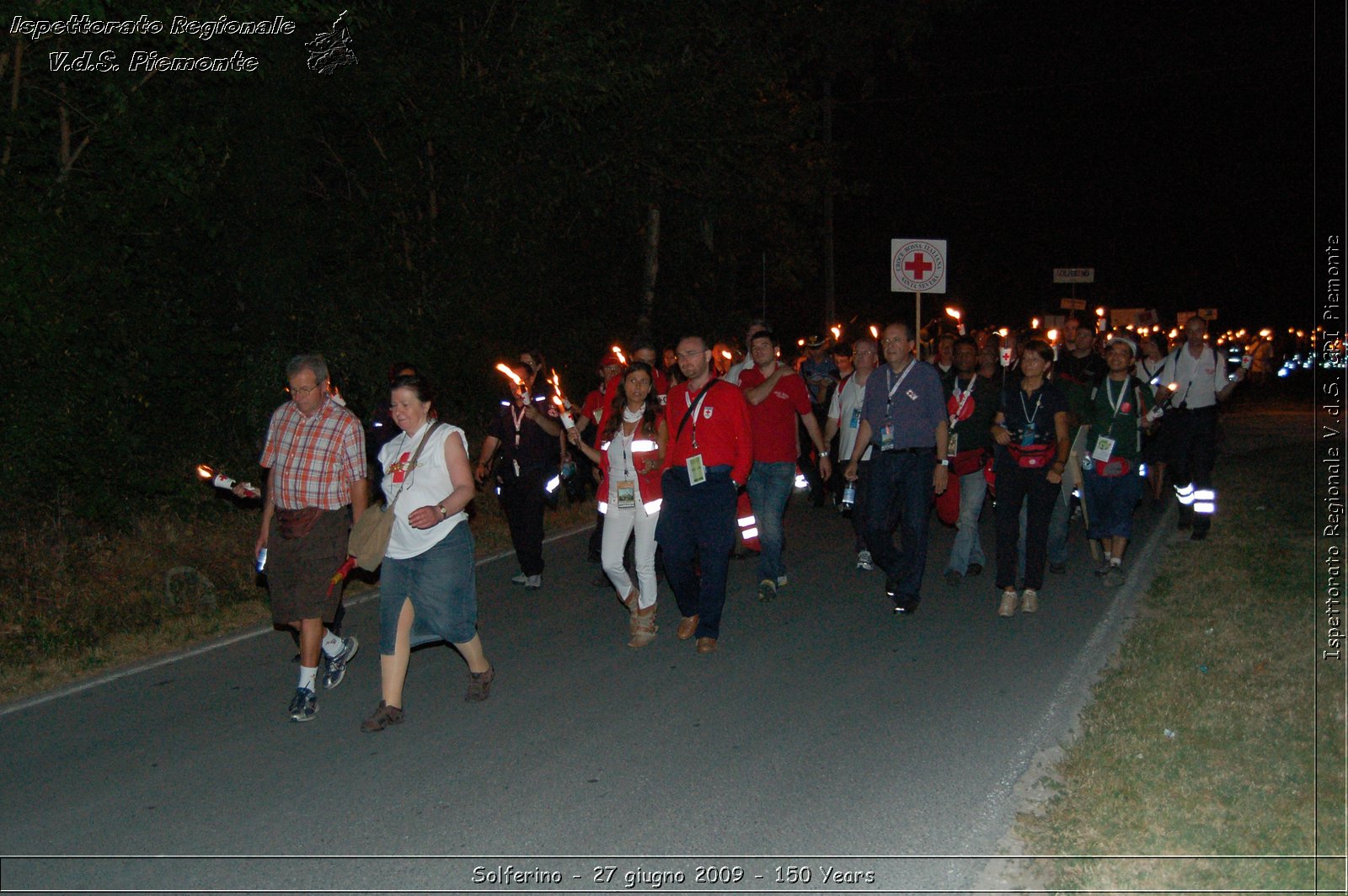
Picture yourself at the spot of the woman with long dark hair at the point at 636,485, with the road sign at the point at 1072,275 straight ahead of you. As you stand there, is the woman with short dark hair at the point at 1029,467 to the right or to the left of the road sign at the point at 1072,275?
right

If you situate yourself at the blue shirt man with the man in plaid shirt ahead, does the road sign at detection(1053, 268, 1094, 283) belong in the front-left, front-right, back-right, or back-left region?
back-right

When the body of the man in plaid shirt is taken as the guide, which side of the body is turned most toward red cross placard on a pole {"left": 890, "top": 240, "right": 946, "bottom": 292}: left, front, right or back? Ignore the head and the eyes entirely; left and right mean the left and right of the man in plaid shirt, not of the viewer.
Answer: back

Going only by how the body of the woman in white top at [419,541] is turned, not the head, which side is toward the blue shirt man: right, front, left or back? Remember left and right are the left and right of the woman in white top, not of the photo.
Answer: back

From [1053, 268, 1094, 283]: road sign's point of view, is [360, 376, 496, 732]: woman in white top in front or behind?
in front

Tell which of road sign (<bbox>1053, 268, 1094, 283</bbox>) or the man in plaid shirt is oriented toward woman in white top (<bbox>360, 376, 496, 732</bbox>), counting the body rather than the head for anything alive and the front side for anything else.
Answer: the road sign

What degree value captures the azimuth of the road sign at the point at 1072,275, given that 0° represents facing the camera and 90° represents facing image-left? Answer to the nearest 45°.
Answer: approximately 0°

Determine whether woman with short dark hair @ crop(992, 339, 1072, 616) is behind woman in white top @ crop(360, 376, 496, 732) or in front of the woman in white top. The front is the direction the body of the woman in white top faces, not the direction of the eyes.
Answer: behind

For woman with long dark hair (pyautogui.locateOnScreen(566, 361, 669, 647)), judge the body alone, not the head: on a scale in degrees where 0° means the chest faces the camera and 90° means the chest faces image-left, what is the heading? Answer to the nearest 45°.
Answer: approximately 0°
